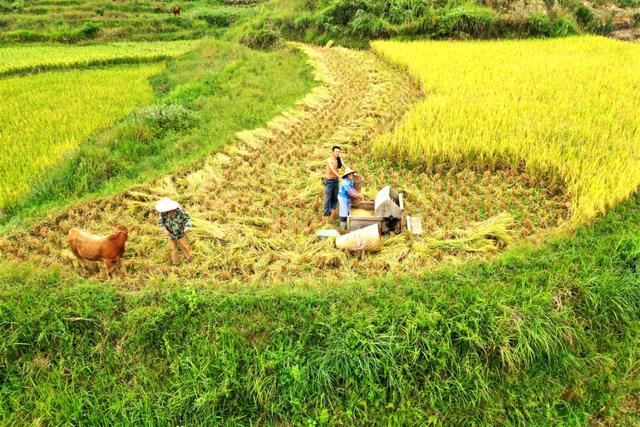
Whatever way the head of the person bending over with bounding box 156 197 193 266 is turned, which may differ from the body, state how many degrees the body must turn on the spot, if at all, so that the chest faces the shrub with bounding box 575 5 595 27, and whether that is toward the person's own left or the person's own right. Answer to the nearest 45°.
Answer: approximately 180°

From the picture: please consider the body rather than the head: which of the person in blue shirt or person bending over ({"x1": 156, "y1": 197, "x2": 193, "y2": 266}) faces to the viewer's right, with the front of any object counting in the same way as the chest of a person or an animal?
the person in blue shirt

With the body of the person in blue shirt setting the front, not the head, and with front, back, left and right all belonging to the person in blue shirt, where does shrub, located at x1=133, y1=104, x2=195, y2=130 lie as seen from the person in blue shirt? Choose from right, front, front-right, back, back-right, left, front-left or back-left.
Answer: back-left

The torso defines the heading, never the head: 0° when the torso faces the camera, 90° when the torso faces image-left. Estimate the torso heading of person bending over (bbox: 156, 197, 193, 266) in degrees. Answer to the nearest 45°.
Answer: approximately 45°

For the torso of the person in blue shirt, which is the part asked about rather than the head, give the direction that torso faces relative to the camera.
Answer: to the viewer's right

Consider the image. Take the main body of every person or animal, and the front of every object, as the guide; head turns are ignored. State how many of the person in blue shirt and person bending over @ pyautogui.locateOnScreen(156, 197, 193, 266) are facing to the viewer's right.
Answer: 1

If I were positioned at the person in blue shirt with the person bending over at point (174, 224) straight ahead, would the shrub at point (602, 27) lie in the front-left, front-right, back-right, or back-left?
back-right

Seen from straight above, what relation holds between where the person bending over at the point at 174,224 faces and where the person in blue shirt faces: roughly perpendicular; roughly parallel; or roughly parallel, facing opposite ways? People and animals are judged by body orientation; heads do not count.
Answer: roughly perpendicular

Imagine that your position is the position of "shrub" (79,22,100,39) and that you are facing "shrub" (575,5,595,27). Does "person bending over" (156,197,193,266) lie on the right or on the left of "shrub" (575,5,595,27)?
right

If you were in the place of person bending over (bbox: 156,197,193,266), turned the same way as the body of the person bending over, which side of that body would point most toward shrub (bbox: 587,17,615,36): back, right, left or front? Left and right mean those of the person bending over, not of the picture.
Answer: back

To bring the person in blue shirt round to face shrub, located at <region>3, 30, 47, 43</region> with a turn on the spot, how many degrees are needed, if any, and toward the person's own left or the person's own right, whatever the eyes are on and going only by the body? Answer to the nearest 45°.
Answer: approximately 135° to the person's own left
